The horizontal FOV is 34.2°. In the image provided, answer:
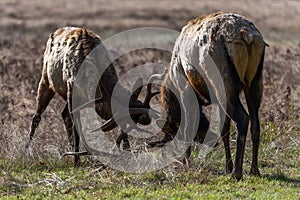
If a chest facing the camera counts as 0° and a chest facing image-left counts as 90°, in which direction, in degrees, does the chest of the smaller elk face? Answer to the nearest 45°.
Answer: approximately 315°

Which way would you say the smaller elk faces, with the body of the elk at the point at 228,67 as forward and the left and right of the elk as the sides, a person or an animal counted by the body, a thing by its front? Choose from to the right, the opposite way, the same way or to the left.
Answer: the opposite way

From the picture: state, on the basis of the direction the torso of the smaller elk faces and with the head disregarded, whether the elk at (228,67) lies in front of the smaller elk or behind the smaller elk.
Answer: in front

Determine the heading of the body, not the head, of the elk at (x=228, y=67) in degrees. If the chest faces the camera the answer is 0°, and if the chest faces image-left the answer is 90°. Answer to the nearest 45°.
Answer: approximately 135°
